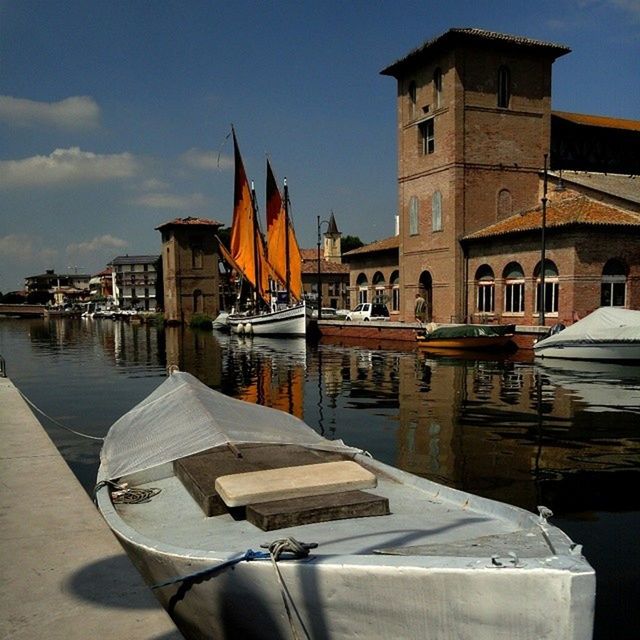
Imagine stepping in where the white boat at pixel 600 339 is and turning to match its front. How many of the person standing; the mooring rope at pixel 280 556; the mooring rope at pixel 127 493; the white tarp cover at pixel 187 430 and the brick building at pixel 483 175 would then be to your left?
3

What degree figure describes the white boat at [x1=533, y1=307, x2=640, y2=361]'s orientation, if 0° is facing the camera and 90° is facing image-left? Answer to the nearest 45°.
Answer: approximately 90°

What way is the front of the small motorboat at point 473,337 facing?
to the viewer's left

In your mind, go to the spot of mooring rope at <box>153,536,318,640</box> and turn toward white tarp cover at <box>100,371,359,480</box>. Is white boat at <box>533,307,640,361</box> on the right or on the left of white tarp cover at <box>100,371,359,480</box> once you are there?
right

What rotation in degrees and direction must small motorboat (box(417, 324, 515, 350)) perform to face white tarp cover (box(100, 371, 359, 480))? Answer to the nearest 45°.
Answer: approximately 90° to its left

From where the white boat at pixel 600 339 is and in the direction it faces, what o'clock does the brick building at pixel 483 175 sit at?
The brick building is roughly at 2 o'clock from the white boat.

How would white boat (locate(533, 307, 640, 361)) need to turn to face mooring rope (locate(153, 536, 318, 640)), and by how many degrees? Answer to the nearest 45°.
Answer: approximately 90° to its left

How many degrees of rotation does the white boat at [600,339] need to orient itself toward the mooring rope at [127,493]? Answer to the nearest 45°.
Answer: approximately 90° to its left

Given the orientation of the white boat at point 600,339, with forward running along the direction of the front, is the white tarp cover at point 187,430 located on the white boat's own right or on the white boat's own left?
on the white boat's own left
